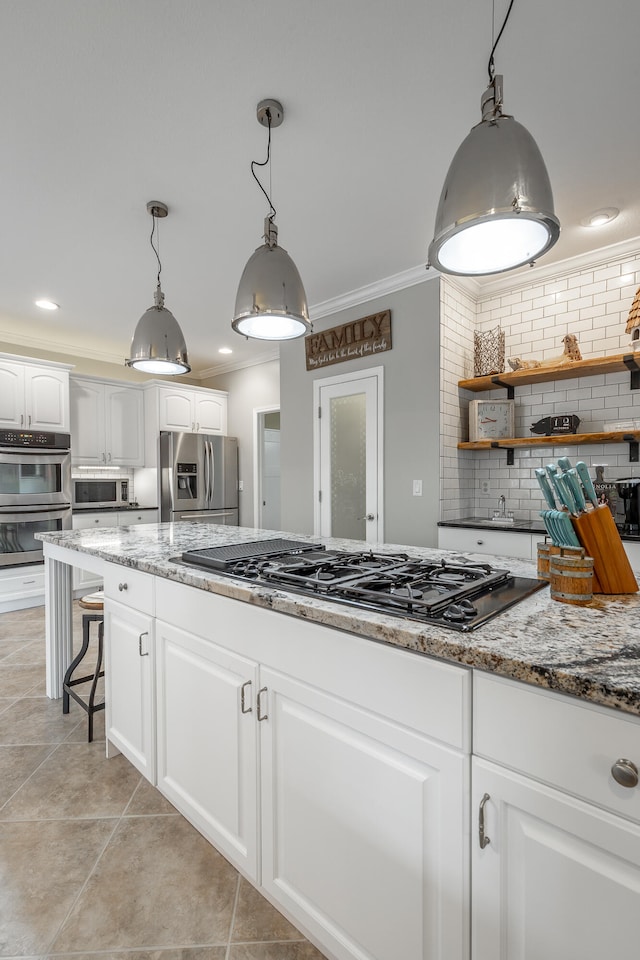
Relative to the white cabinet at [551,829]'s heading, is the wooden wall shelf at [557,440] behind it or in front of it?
behind

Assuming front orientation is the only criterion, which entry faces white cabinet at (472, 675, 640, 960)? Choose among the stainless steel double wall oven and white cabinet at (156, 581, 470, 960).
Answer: the stainless steel double wall oven

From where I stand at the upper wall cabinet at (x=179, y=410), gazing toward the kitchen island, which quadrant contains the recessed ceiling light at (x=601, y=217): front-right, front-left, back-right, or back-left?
front-left

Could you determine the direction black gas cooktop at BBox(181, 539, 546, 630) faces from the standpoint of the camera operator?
facing the viewer and to the left of the viewer

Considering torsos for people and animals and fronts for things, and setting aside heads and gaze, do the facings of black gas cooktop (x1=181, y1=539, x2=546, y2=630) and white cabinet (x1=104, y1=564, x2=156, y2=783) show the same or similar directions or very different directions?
same or similar directions

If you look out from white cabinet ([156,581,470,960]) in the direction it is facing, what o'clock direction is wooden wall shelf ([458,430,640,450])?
The wooden wall shelf is roughly at 6 o'clock from the white cabinet.

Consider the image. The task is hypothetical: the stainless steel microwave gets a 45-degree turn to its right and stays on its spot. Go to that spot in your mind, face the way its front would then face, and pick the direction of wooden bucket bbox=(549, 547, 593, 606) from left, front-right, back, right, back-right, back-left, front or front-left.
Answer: front-left

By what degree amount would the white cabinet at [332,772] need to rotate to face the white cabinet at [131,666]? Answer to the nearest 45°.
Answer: approximately 90° to its right

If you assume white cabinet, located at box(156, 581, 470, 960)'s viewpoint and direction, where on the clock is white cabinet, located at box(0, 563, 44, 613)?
white cabinet, located at box(0, 563, 44, 613) is roughly at 3 o'clock from white cabinet, located at box(156, 581, 470, 960).

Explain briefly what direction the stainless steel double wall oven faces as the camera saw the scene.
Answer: facing the viewer

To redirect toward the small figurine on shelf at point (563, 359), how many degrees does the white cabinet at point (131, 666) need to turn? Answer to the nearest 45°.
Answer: approximately 135° to its left

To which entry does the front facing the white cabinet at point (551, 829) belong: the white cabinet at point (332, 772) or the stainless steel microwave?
the stainless steel microwave

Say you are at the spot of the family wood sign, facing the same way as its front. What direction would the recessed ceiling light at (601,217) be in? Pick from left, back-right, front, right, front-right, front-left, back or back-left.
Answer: left
